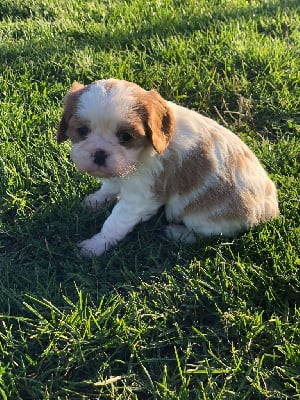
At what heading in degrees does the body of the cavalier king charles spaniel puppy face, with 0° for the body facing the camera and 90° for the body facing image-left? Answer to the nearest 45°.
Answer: approximately 45°
